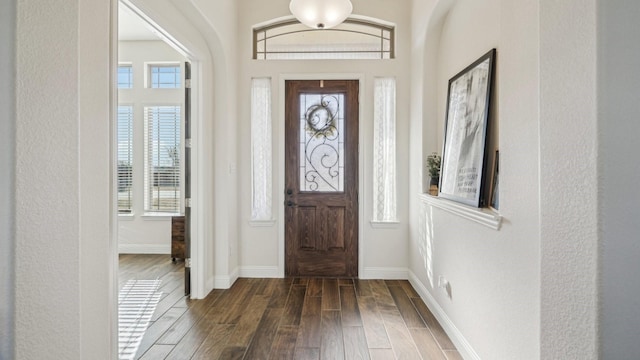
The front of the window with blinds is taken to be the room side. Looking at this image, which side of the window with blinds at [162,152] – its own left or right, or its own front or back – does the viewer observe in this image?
front

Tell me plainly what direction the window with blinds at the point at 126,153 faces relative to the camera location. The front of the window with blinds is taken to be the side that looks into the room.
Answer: facing the viewer

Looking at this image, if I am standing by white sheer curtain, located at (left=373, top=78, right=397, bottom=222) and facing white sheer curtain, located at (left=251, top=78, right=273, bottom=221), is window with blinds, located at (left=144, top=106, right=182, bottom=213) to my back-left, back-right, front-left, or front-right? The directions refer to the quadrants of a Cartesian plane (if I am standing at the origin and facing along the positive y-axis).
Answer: front-right

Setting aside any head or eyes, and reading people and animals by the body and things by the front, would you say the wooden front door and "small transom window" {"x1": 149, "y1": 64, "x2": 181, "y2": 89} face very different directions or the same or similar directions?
same or similar directions

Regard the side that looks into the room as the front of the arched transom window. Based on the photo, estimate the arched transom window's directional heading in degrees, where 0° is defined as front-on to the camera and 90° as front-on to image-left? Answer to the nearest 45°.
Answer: approximately 0°

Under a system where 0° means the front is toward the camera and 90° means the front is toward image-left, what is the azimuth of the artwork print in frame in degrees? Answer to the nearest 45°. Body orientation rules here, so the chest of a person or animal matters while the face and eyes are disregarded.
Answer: approximately 45°

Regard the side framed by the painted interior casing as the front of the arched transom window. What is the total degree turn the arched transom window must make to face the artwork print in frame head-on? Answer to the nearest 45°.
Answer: approximately 45° to its left

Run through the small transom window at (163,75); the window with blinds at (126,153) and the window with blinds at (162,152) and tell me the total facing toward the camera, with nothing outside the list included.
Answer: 3

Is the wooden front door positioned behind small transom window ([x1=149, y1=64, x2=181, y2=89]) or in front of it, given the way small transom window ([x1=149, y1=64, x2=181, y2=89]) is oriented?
in front

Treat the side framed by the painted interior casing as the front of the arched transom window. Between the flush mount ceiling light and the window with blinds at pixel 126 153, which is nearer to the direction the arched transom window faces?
the flush mount ceiling light

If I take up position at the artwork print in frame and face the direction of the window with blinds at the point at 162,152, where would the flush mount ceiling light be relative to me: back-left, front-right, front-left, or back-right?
front-left

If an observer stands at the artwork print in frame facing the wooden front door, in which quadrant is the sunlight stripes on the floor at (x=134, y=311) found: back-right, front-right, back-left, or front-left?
front-left
